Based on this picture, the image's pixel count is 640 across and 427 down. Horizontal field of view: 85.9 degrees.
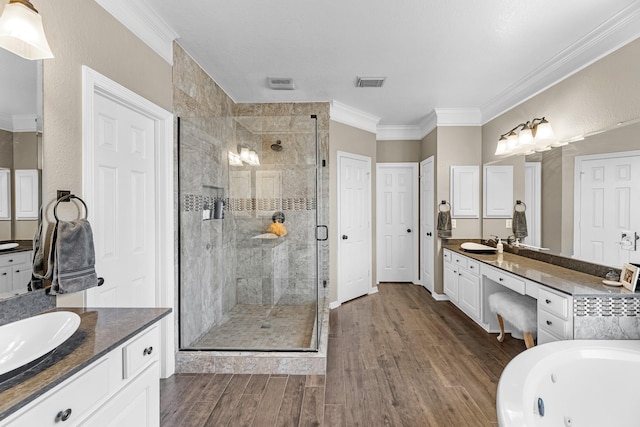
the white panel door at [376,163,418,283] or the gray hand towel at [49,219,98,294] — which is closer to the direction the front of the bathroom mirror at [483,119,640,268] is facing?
the gray hand towel

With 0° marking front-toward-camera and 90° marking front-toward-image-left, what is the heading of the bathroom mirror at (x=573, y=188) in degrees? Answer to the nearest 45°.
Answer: approximately 45°

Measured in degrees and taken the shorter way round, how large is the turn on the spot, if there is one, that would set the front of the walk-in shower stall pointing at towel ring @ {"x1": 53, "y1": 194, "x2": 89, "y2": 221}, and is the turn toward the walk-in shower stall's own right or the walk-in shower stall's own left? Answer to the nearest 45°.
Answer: approximately 45° to the walk-in shower stall's own right

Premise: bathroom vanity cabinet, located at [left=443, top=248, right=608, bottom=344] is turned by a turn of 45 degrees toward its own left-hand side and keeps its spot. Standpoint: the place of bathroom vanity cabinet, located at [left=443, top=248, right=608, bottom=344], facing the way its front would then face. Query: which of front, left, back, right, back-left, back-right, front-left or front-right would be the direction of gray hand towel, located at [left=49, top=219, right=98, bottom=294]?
front-right

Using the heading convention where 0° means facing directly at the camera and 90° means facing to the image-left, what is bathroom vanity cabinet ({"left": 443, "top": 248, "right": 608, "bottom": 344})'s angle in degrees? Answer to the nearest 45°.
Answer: approximately 45°

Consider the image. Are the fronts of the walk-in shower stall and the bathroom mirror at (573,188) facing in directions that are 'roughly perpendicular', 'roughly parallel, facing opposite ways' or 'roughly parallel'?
roughly perpendicular

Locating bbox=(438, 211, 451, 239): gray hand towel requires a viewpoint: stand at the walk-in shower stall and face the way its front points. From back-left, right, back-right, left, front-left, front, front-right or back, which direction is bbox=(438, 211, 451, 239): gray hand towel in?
left

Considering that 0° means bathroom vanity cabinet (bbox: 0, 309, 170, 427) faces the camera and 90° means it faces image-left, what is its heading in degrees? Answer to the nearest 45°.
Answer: approximately 315°

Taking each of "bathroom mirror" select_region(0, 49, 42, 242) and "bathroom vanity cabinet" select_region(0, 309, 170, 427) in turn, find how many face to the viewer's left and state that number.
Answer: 0

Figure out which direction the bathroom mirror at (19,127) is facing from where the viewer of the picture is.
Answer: facing the viewer and to the right of the viewer

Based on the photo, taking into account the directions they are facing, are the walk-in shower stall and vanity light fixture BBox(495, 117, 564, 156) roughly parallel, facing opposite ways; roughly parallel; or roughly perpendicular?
roughly perpendicular

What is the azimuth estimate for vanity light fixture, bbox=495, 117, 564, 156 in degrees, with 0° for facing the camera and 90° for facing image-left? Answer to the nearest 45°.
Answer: approximately 45°

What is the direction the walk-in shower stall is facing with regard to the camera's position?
facing the viewer

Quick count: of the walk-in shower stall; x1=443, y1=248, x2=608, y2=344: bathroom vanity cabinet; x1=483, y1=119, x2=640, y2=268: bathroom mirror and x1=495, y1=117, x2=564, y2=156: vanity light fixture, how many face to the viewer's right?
0

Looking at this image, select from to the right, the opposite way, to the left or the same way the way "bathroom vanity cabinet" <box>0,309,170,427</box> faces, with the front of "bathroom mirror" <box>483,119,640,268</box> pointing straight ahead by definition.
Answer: the opposite way

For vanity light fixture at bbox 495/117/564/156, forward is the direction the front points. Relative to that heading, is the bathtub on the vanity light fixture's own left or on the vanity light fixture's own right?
on the vanity light fixture's own left

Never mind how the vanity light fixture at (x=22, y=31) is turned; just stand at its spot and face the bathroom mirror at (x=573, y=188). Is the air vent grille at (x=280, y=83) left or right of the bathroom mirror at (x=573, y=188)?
left

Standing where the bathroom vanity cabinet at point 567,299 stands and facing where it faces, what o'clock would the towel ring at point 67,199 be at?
The towel ring is roughly at 12 o'clock from the bathroom vanity cabinet.

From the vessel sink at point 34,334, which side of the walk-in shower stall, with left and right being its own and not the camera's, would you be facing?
front
